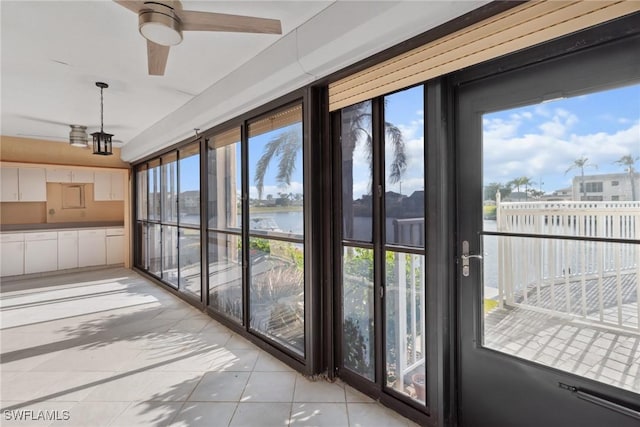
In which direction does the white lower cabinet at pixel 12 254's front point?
toward the camera

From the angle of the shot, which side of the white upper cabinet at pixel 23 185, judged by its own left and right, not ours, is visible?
front

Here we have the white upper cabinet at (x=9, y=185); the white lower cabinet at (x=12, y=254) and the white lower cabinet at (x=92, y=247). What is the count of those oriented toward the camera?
3

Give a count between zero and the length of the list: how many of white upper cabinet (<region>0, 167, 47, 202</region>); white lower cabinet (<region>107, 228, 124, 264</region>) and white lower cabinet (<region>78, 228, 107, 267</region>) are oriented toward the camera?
3

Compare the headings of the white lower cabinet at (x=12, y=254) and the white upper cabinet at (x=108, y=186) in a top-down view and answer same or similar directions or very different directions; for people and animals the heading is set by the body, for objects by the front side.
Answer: same or similar directions

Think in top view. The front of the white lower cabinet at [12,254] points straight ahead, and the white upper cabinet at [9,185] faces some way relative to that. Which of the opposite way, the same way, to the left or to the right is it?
the same way

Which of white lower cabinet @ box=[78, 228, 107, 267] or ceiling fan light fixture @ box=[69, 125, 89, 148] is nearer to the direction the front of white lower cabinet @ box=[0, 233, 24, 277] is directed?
the ceiling fan light fixture

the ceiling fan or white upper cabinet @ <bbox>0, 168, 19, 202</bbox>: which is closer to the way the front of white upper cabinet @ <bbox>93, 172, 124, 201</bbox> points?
the ceiling fan

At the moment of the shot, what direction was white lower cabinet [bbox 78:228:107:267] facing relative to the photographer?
facing the viewer

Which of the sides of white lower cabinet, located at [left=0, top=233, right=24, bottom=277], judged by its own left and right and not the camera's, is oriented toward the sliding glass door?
front

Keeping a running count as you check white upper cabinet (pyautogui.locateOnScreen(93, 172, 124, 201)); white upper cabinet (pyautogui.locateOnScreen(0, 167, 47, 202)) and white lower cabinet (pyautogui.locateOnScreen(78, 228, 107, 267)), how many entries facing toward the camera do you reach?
3
